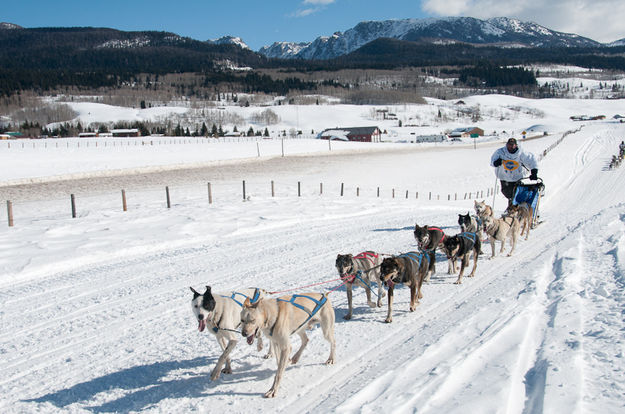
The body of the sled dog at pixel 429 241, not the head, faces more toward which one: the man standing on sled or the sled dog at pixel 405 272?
the sled dog

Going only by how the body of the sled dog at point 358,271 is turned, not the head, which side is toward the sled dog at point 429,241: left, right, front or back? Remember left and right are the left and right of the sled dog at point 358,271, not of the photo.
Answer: back

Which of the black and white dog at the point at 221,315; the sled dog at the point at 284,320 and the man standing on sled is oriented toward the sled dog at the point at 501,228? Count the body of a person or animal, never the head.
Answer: the man standing on sled

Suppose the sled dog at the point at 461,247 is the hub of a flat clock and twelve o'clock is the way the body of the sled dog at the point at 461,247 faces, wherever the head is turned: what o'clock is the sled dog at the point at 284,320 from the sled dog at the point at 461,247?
the sled dog at the point at 284,320 is roughly at 11 o'clock from the sled dog at the point at 461,247.
